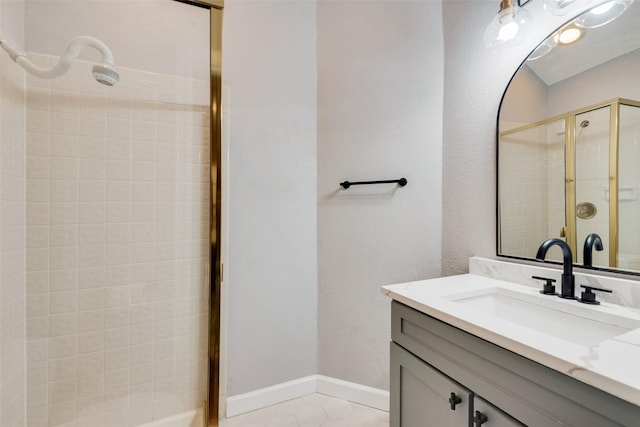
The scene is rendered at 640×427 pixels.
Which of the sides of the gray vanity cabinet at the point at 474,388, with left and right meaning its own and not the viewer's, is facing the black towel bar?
right

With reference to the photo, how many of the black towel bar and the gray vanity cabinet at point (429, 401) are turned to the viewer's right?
0

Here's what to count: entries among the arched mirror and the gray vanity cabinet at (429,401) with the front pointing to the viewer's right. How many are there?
0

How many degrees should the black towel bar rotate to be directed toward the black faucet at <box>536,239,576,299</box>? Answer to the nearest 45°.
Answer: approximately 45° to its left

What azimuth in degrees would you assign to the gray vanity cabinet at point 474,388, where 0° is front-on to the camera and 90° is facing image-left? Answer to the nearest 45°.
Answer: approximately 45°

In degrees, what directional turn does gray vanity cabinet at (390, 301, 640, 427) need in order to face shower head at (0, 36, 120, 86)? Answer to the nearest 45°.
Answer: approximately 45° to its right

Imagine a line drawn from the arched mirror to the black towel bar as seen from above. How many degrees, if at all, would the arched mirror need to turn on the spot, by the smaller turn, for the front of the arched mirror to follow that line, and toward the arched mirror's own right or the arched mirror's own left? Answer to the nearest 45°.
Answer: approximately 45° to the arched mirror's own right

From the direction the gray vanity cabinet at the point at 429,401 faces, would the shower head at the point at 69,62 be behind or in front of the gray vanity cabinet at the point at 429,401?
in front

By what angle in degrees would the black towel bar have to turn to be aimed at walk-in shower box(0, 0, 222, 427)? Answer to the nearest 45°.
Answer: approximately 45° to its right

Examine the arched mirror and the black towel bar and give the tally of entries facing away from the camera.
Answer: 0

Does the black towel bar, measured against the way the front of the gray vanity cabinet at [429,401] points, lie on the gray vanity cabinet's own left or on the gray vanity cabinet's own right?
on the gray vanity cabinet's own right

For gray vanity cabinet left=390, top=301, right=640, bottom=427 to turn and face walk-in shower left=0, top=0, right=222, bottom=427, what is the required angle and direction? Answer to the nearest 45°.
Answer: approximately 45° to its right
